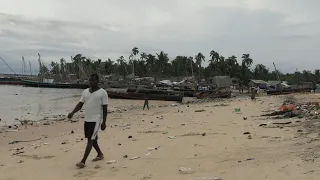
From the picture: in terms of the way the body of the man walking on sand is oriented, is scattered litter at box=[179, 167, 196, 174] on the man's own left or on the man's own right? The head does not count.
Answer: on the man's own left

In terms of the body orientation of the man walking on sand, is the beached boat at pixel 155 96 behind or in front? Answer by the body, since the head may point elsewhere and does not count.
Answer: behind

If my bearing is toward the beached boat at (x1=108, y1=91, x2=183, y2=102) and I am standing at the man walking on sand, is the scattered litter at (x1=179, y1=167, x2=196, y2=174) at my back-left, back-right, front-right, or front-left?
back-right

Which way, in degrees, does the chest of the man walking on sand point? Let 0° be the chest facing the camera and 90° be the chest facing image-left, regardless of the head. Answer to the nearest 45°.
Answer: approximately 45°
